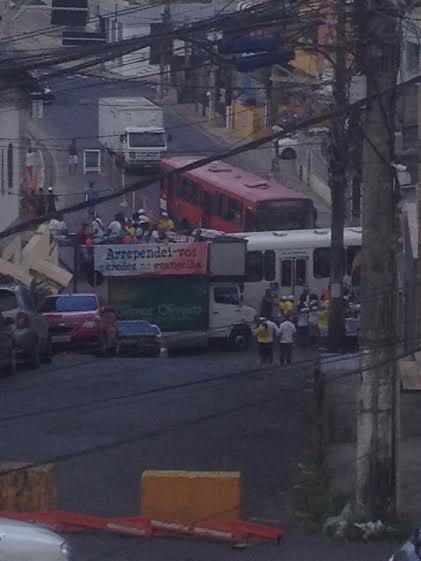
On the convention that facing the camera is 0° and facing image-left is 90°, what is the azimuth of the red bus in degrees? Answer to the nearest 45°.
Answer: approximately 315°

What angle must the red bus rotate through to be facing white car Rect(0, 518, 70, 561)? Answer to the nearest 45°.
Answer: approximately 45° to its right

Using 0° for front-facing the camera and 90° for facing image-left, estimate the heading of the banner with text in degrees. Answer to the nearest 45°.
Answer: approximately 0°

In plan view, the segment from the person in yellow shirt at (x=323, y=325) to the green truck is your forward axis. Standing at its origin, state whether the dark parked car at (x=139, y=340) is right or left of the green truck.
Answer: left

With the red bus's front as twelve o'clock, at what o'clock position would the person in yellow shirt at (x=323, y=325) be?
The person in yellow shirt is roughly at 1 o'clock from the red bus.

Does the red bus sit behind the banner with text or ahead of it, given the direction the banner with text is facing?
behind
